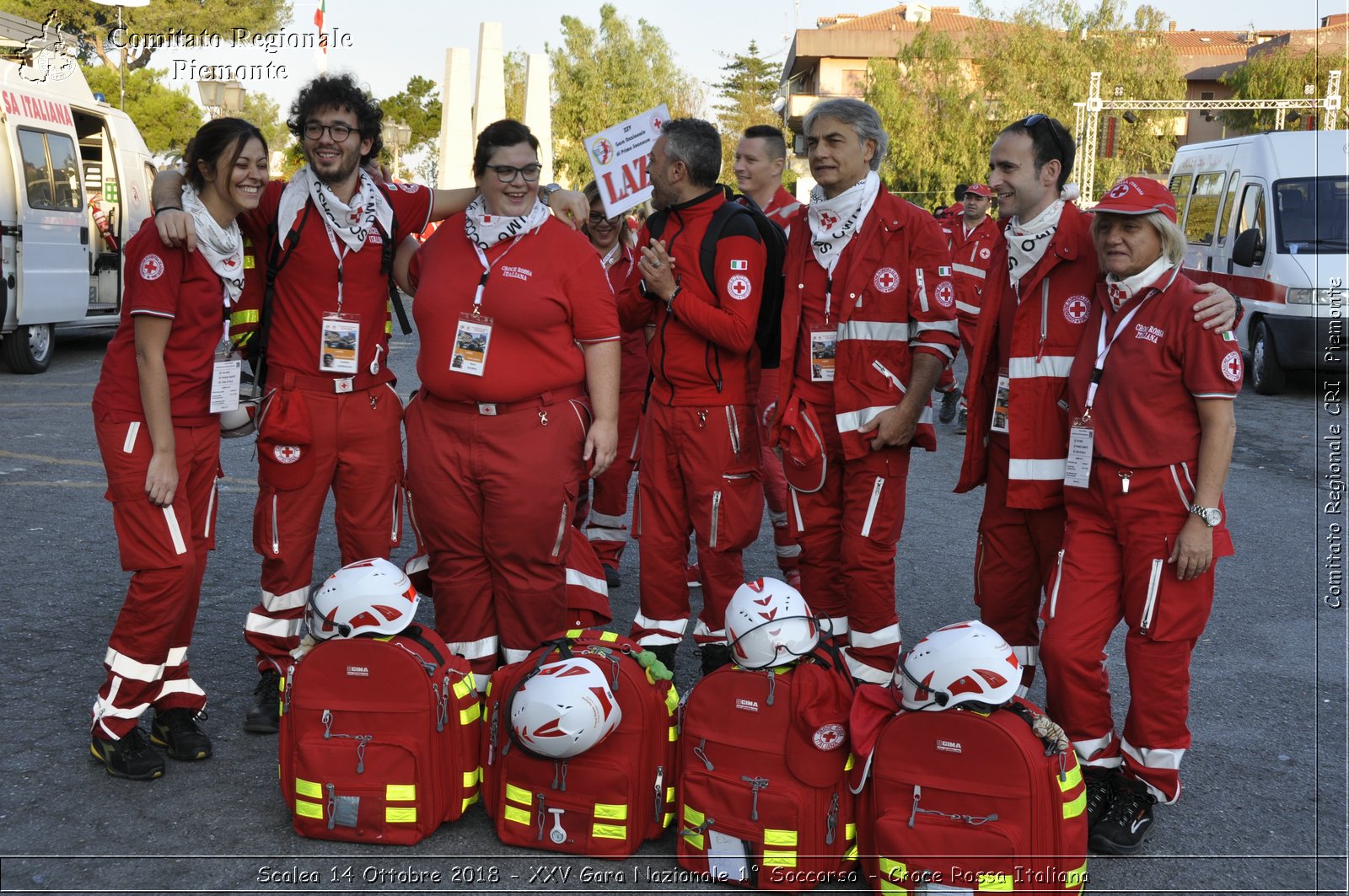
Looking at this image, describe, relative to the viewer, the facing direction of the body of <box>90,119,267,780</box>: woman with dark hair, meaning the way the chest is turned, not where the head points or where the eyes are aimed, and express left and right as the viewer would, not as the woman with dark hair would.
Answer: facing the viewer and to the right of the viewer

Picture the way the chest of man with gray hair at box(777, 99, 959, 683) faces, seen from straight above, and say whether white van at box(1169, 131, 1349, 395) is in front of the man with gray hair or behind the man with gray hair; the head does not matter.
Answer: behind

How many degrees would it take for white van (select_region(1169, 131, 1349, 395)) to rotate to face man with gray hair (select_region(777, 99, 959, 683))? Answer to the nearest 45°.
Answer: approximately 45° to its right

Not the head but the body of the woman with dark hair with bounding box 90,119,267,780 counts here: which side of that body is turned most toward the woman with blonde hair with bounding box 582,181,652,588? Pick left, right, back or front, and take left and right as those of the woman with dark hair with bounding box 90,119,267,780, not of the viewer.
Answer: left

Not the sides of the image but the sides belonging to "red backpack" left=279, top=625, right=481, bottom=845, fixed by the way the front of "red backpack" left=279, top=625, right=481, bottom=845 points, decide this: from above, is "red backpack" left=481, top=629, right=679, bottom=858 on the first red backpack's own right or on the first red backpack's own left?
on the first red backpack's own left

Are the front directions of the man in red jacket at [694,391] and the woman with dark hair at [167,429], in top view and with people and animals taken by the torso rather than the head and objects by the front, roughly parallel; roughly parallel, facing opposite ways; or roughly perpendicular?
roughly perpendicular

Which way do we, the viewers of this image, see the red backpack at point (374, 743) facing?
facing the viewer and to the left of the viewer

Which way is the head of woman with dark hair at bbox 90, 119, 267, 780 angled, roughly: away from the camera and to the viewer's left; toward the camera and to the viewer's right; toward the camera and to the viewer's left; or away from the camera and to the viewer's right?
toward the camera and to the viewer's right

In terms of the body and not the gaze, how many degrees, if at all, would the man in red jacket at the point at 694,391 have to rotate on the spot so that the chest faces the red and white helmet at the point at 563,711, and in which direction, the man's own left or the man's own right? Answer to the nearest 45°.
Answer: approximately 45° to the man's own left

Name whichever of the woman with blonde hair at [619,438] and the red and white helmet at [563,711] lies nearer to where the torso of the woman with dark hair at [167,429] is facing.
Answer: the red and white helmet

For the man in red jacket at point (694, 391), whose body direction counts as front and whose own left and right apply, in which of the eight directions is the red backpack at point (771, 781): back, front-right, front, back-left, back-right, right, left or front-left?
front-left
